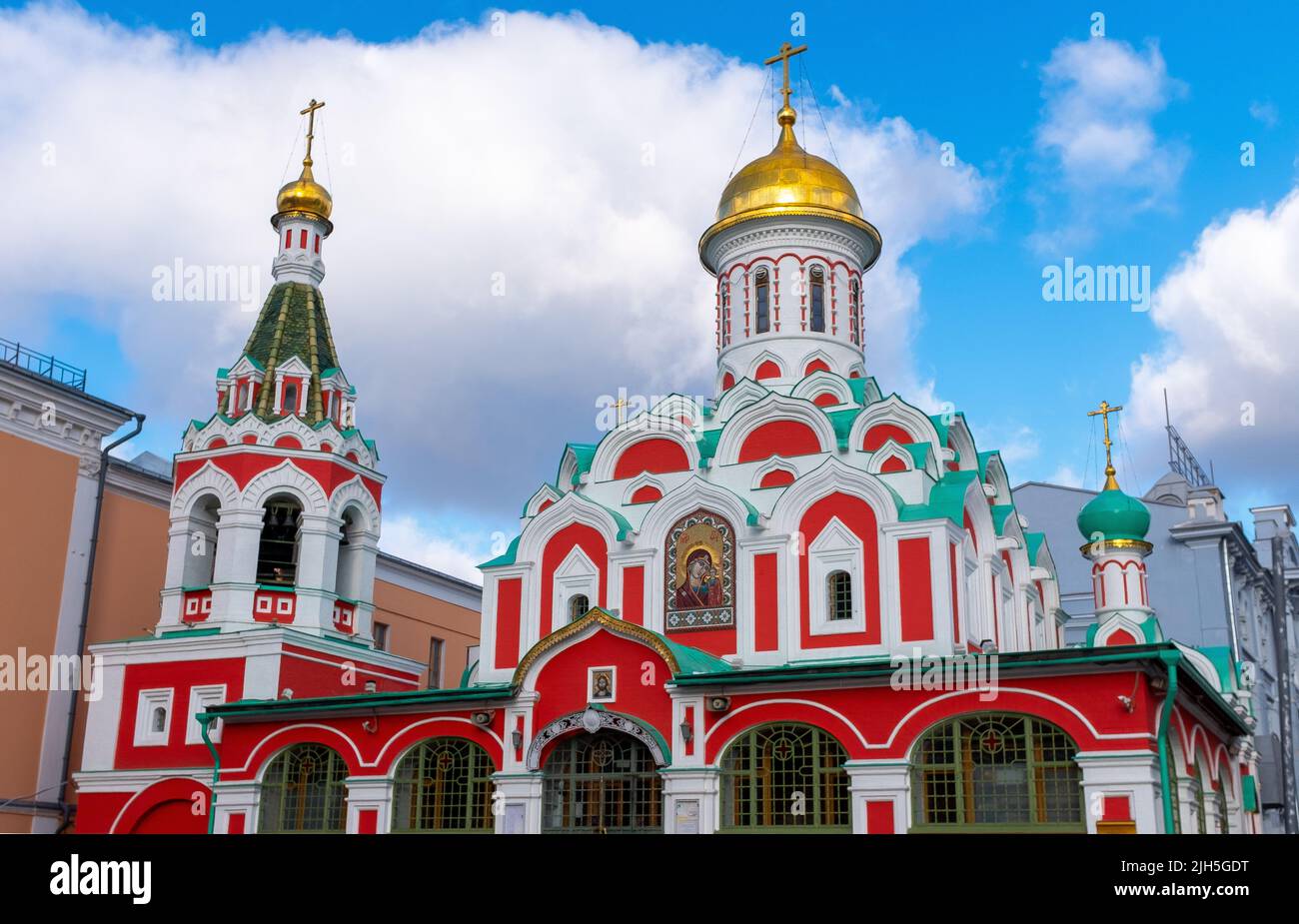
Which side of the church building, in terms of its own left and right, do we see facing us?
front
